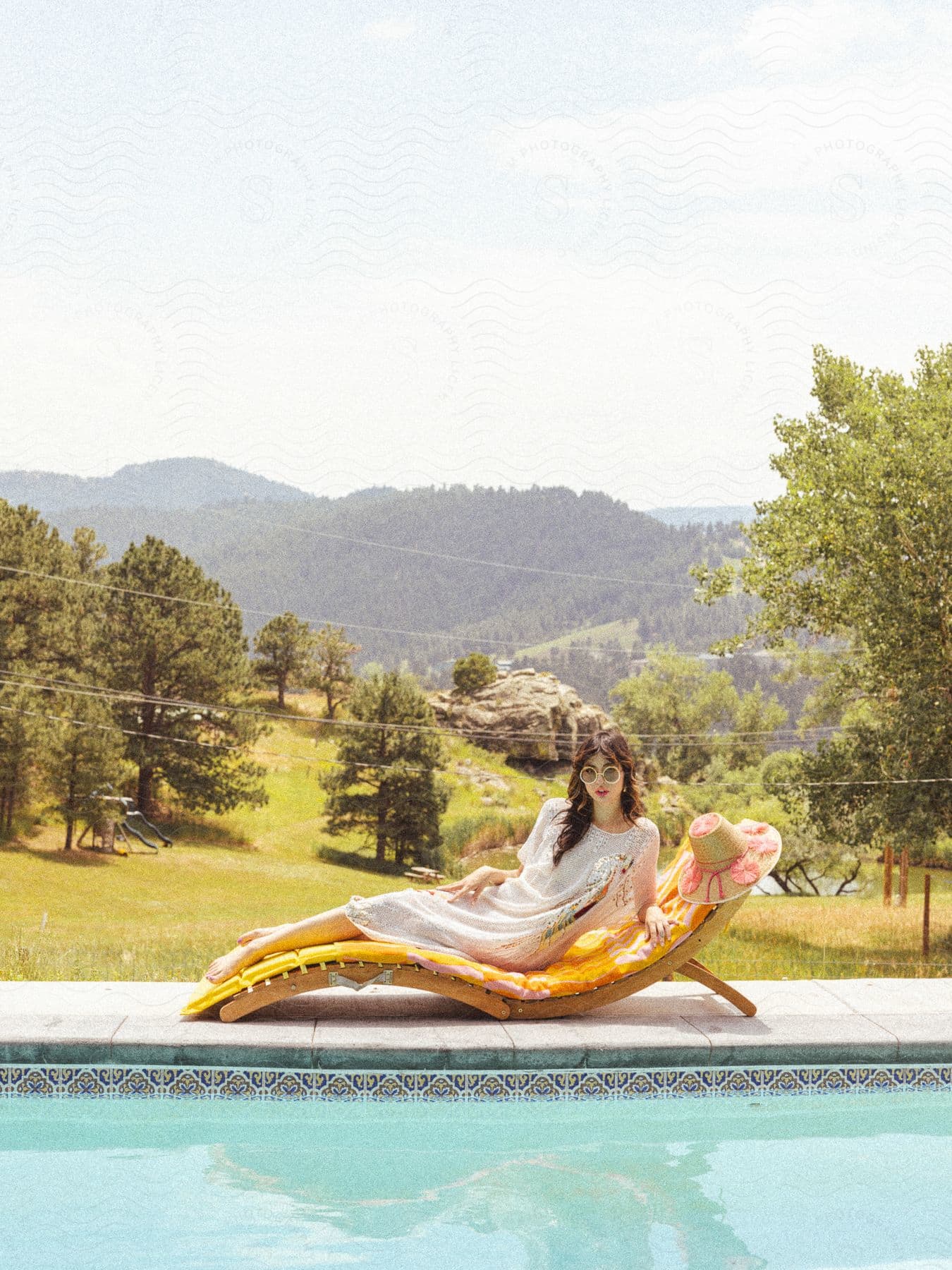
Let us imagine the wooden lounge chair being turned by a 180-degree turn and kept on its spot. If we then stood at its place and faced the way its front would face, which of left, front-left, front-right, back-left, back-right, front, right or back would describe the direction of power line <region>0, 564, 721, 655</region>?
left

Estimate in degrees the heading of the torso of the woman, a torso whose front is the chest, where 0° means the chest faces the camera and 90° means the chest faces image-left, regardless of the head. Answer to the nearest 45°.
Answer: approximately 0°

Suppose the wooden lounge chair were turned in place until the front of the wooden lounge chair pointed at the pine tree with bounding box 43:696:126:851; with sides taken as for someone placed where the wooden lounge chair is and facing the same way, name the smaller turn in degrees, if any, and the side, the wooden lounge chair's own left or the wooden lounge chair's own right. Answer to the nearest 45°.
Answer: approximately 90° to the wooden lounge chair's own right

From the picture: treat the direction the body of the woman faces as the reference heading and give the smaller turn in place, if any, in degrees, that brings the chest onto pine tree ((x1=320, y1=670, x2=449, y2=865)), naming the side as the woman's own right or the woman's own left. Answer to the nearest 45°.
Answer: approximately 180°

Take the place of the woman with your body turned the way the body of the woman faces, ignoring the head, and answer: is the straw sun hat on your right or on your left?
on your left

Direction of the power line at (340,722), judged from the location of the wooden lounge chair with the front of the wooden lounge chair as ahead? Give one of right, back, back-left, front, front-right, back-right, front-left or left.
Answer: right

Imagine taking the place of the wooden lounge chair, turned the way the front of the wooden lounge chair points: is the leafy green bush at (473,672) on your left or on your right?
on your right

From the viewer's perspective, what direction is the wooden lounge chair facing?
to the viewer's left

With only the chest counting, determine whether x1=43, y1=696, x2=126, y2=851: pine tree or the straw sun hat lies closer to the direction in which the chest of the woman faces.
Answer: the straw sun hat

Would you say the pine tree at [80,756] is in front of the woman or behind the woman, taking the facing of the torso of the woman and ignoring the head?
behind

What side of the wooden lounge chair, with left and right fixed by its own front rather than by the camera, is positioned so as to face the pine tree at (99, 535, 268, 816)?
right

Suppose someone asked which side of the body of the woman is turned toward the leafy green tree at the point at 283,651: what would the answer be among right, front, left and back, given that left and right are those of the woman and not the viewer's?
back

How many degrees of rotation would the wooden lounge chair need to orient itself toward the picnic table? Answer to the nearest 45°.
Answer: approximately 90° to its right

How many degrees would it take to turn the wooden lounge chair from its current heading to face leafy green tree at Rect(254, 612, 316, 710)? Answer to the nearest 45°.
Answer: approximately 90° to its right

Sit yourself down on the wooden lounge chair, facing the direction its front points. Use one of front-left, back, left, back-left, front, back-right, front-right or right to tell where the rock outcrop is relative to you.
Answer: right

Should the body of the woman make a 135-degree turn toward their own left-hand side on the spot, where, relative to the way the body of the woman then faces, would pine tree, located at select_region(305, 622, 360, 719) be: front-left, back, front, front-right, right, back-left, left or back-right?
front-left
